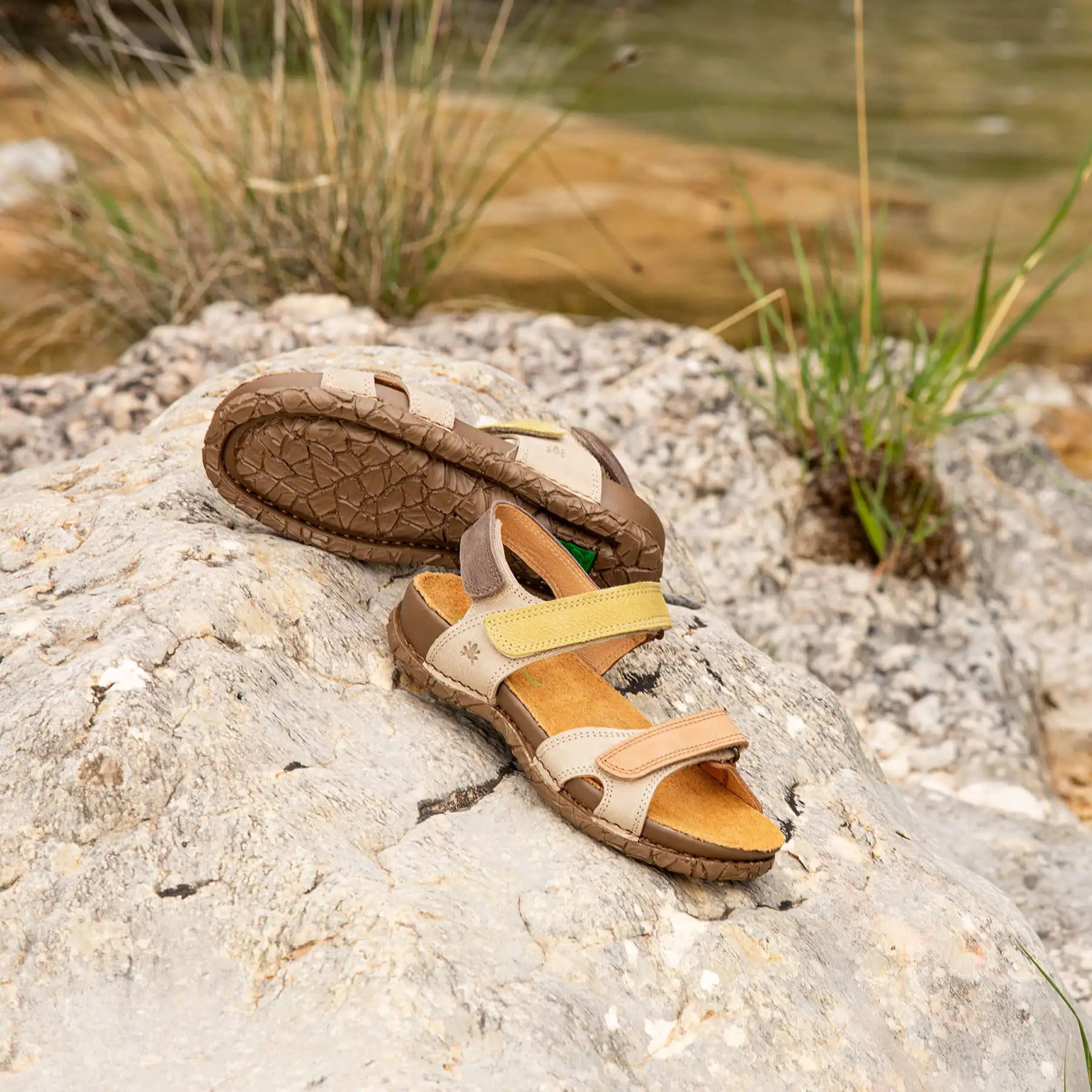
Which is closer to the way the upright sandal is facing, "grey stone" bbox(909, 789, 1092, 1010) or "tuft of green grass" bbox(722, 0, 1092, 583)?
the grey stone

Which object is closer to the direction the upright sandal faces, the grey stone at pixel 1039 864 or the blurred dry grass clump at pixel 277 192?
the grey stone

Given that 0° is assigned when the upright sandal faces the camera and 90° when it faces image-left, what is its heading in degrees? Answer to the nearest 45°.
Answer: approximately 315°

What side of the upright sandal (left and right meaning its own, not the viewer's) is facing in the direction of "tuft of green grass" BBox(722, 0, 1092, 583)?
left

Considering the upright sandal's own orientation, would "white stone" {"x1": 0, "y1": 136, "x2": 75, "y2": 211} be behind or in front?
behind

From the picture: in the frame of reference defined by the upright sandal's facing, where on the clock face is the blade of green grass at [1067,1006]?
The blade of green grass is roughly at 11 o'clock from the upright sandal.

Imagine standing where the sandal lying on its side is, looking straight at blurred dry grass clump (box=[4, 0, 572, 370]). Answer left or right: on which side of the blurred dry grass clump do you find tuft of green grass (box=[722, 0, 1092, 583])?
right
